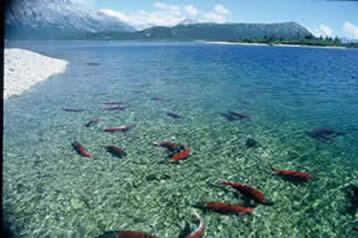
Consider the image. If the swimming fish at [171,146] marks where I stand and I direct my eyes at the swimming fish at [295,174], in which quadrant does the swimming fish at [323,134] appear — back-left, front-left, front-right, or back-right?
front-left

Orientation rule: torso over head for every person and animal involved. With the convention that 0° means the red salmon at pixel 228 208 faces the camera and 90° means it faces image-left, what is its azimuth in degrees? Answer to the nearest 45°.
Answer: approximately 90°

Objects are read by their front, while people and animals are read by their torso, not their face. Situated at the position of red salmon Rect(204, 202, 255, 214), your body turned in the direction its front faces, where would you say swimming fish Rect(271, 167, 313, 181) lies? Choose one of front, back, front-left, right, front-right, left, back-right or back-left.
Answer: back-right

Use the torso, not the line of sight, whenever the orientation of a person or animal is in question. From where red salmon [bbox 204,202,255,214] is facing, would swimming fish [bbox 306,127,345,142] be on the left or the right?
on its right

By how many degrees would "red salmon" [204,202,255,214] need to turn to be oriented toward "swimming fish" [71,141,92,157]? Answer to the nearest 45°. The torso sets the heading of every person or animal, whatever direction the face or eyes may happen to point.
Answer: approximately 45° to its right

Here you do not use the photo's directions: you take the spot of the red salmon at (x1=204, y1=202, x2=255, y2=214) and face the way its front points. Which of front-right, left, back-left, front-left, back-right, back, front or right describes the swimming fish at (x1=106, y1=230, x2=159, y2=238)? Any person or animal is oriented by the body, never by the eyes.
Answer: front-left
